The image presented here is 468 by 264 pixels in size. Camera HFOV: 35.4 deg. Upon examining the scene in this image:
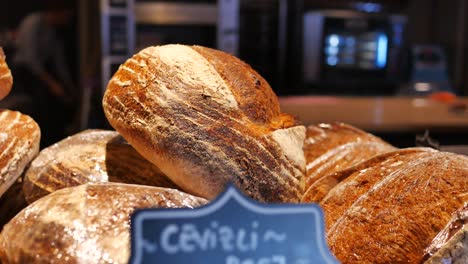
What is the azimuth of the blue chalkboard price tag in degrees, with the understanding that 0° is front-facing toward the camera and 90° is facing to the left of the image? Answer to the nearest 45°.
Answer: approximately 0°

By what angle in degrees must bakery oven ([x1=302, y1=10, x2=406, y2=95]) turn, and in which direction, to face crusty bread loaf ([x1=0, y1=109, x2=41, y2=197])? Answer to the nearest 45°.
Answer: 0° — it already faces it

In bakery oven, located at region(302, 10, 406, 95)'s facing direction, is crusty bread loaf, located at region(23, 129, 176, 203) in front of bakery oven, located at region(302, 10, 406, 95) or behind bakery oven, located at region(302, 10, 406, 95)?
in front

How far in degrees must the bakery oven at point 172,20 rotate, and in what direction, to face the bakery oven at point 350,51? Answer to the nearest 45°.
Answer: approximately 90° to its left

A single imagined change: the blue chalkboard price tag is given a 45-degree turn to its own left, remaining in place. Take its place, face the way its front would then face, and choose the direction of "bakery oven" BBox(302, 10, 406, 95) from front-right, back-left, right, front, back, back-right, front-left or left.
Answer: back-left

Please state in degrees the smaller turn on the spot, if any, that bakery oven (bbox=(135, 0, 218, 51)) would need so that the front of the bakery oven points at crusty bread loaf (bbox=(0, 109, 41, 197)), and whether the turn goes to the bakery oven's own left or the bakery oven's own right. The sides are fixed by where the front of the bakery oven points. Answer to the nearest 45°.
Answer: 0° — it already faces it

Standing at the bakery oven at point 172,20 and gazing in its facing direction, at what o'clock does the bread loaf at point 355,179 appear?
The bread loaf is roughly at 12 o'clock from the bakery oven.

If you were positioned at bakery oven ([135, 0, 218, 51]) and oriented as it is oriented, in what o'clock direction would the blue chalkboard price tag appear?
The blue chalkboard price tag is roughly at 12 o'clock from the bakery oven.

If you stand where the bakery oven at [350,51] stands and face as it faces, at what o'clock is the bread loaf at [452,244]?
The bread loaf is roughly at 12 o'clock from the bakery oven.

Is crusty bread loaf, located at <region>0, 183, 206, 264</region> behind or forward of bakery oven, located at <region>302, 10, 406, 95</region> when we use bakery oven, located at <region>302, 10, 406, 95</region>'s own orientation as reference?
forward

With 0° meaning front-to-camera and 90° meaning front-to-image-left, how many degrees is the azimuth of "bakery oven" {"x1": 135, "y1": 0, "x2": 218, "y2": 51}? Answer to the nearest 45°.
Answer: approximately 0°
